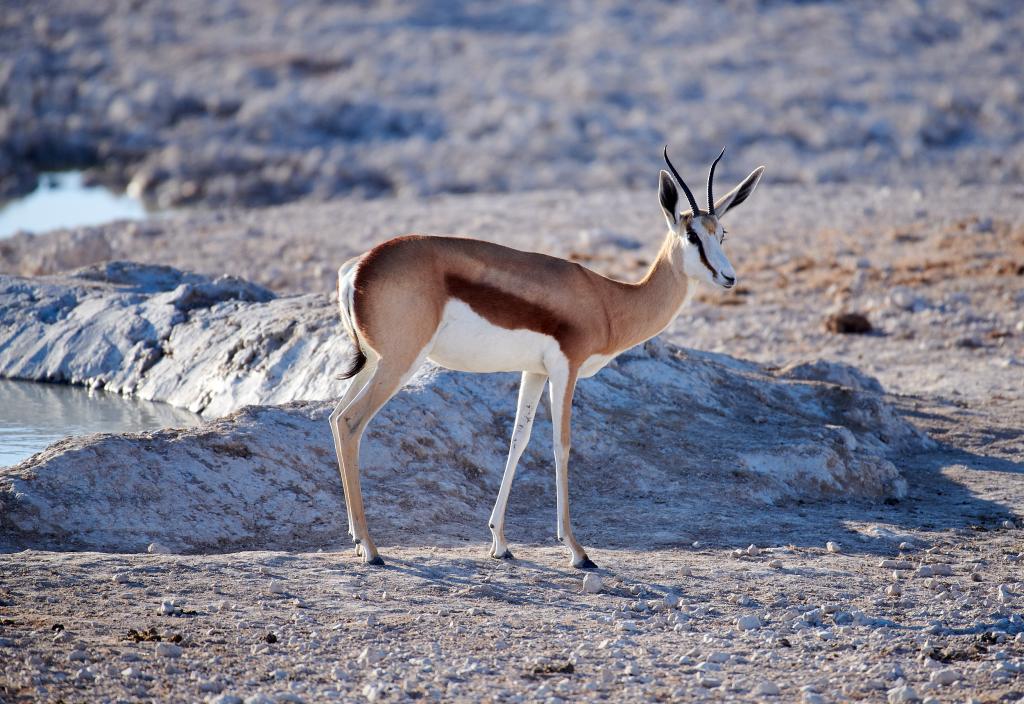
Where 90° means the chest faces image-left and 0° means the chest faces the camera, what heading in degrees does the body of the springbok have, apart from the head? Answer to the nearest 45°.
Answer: approximately 270°

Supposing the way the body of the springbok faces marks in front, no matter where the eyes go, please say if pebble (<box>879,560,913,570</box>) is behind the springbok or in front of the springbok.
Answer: in front

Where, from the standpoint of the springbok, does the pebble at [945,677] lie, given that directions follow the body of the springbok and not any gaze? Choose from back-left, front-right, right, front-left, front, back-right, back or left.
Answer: front-right

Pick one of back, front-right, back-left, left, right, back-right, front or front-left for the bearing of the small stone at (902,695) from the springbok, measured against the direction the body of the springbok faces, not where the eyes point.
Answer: front-right

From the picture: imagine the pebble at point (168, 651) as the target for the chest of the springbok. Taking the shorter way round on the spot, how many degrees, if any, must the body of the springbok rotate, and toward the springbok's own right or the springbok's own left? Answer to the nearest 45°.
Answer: approximately 135° to the springbok's own right
